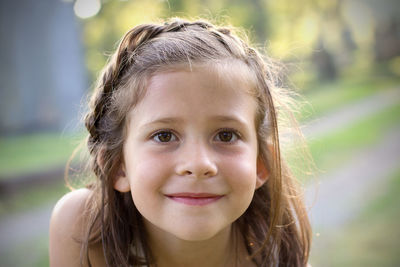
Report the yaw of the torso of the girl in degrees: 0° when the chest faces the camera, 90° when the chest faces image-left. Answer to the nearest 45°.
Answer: approximately 0°
